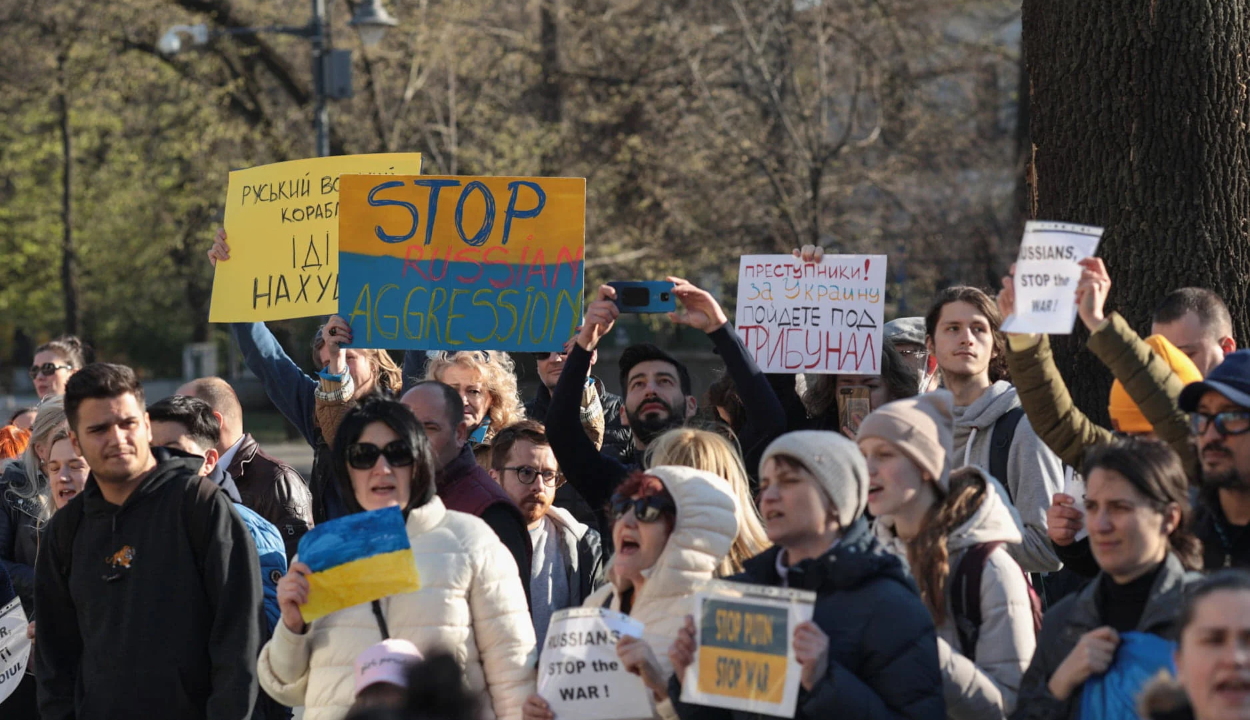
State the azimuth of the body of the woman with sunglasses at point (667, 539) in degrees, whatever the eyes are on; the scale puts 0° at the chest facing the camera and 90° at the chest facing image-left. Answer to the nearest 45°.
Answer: approximately 45°

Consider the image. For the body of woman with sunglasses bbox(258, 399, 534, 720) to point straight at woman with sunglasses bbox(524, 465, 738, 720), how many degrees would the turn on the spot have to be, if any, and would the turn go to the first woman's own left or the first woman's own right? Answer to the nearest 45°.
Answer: approximately 135° to the first woman's own left

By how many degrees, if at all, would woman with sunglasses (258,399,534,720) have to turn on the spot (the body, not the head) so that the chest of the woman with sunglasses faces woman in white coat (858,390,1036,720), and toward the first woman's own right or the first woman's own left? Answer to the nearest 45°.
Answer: approximately 135° to the first woman's own left

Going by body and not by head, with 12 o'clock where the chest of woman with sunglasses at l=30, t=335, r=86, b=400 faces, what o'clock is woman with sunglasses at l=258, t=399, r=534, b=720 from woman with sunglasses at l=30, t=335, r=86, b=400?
woman with sunglasses at l=258, t=399, r=534, b=720 is roughly at 10 o'clock from woman with sunglasses at l=30, t=335, r=86, b=400.

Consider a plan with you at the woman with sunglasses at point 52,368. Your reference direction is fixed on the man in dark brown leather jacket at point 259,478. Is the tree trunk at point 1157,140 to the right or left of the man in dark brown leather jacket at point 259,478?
left

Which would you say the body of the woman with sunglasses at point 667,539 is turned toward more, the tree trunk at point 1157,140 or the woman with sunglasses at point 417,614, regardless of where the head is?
the woman with sunglasses
